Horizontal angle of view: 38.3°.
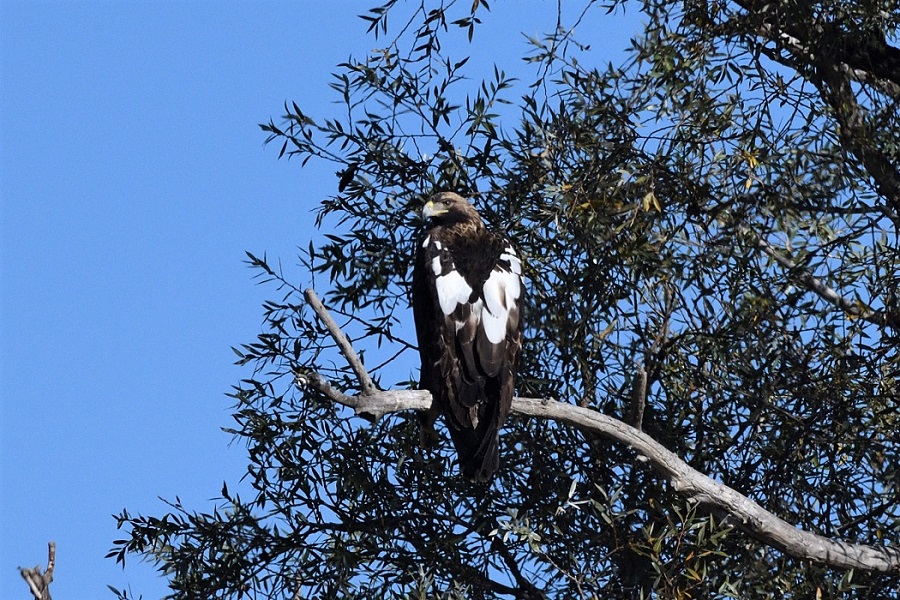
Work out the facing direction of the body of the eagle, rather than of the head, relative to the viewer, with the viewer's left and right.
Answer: facing away from the viewer and to the left of the viewer
